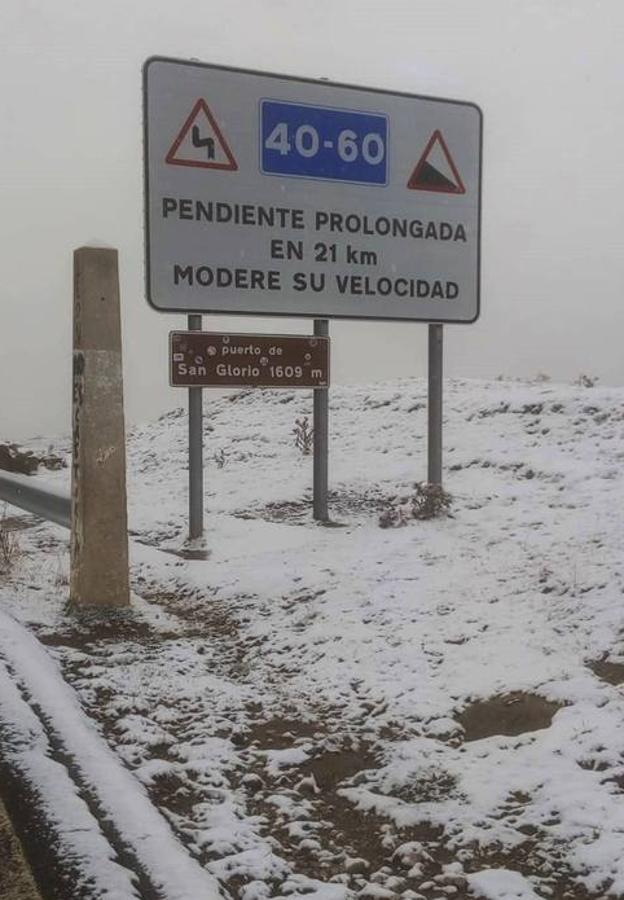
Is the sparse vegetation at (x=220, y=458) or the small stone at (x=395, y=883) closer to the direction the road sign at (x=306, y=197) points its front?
the small stone

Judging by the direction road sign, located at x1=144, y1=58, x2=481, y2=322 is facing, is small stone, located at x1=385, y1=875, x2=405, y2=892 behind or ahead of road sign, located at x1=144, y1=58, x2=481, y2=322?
ahead

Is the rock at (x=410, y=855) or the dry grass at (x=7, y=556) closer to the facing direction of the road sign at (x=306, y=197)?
the rock

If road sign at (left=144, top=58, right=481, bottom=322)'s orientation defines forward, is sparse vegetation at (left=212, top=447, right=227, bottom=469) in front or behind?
behind

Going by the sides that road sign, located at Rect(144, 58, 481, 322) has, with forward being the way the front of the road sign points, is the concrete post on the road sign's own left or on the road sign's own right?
on the road sign's own right

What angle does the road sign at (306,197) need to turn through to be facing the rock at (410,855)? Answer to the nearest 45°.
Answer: approximately 45° to its right

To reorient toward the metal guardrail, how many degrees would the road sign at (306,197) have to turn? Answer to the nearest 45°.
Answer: approximately 90° to its right

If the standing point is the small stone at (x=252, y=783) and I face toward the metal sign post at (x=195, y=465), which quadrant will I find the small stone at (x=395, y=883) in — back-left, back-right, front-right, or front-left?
back-right

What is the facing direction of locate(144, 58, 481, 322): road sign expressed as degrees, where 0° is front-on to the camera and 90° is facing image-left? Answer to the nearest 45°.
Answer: approximately 315°

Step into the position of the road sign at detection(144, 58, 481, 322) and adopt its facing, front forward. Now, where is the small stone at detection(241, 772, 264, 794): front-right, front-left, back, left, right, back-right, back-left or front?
front-right

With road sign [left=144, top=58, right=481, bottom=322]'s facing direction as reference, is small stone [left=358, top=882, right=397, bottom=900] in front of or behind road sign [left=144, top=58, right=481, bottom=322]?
in front
